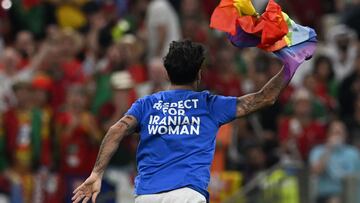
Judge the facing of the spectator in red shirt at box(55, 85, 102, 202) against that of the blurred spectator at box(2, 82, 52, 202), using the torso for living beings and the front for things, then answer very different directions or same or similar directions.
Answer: same or similar directions

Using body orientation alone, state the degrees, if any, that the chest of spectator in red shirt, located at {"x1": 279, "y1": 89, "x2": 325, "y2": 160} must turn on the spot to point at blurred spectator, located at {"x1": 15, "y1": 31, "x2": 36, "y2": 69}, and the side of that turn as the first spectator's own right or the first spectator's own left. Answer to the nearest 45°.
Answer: approximately 90° to the first spectator's own right

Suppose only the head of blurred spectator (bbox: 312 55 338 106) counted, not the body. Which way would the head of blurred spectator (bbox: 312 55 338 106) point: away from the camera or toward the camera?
toward the camera

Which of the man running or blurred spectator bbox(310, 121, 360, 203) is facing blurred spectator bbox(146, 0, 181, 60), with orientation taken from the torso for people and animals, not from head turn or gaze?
the man running

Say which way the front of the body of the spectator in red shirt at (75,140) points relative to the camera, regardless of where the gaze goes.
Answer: toward the camera

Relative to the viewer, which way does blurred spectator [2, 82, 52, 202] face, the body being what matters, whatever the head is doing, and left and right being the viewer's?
facing the viewer

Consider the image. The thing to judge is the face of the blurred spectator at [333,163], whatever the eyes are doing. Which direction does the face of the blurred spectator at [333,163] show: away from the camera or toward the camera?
toward the camera

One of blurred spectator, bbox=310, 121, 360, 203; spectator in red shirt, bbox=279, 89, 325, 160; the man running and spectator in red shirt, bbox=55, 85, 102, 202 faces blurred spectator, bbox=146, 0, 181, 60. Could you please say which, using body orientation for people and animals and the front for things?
the man running

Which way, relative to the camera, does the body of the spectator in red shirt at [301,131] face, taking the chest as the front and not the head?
toward the camera

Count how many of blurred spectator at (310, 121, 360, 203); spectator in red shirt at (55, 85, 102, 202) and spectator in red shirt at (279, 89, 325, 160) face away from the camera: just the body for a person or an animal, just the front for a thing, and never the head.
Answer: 0

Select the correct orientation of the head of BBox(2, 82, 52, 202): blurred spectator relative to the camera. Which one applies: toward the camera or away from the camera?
toward the camera

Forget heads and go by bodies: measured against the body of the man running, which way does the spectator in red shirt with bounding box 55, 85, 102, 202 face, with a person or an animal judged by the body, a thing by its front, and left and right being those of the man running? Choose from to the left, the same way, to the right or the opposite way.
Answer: the opposite way

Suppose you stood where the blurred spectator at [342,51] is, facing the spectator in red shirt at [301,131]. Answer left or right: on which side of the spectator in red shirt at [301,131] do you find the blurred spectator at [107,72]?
right

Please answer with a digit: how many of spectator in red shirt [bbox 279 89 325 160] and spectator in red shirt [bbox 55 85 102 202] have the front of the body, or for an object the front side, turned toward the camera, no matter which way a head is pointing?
2

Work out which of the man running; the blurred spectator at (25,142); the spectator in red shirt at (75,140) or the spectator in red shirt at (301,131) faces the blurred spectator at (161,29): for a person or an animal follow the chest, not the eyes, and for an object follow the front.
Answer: the man running

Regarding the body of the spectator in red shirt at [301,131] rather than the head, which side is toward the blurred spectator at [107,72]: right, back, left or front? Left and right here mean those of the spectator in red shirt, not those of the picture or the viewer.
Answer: right
